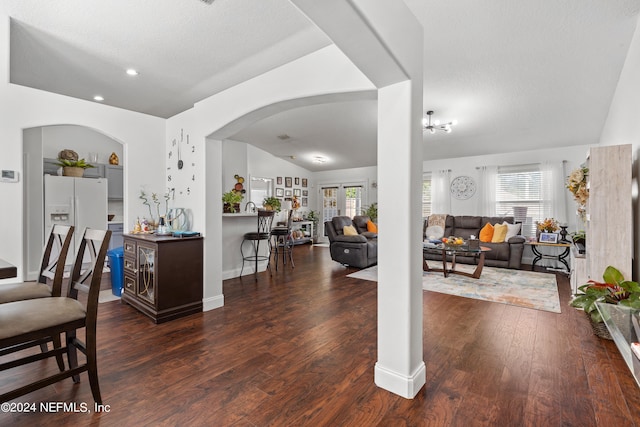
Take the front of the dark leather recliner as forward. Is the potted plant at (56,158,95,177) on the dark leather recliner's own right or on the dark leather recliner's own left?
on the dark leather recliner's own right

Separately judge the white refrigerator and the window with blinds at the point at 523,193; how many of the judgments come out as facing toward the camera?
2

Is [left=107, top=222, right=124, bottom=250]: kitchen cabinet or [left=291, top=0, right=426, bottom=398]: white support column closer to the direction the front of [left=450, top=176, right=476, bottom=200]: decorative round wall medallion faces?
the white support column

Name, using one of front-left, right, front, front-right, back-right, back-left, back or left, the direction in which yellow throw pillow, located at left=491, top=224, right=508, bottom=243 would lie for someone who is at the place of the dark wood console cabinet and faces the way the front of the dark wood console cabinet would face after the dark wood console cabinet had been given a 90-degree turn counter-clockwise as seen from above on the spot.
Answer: front-left

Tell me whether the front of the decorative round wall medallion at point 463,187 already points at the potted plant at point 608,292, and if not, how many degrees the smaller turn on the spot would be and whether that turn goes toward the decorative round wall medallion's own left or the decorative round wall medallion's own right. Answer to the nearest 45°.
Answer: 0° — it already faces it

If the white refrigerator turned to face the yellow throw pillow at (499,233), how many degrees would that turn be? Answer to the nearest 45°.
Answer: approximately 45° to its left

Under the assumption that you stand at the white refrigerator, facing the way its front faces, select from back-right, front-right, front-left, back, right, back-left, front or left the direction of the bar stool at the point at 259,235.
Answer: front-left

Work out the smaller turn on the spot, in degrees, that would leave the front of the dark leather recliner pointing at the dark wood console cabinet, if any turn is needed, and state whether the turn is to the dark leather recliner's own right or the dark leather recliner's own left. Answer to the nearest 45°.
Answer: approximately 90° to the dark leather recliner's own right

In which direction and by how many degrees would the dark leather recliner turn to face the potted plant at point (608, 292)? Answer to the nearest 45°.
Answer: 0° — it already faces it

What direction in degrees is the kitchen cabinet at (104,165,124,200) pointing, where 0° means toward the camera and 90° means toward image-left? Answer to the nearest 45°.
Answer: approximately 0°
